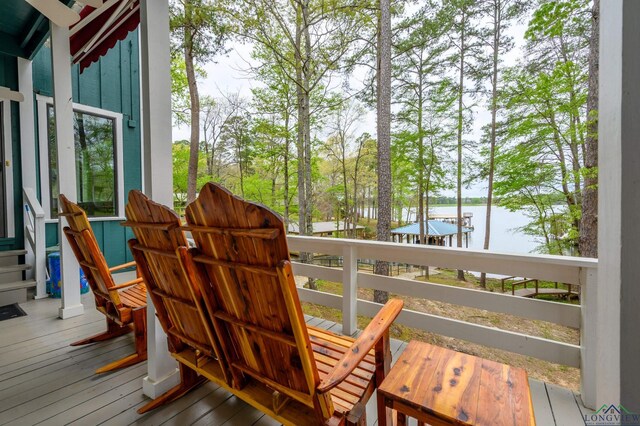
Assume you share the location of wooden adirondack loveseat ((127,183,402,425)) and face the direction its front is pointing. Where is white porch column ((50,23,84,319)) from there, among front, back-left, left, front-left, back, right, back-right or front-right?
left

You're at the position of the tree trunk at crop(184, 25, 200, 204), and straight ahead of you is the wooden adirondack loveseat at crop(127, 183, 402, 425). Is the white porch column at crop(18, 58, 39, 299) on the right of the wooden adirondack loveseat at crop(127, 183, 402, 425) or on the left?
right

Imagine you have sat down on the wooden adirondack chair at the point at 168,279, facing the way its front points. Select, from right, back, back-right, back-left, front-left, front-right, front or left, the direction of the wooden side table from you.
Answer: right

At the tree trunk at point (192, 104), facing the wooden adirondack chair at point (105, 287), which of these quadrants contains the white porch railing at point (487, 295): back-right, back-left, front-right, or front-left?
front-left

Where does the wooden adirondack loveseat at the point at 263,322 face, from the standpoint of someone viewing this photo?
facing away from the viewer and to the right of the viewer

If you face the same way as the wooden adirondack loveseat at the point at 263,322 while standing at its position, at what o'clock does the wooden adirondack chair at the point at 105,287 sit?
the wooden adirondack chair at the point at 105,287 is roughly at 9 o'clock from the wooden adirondack loveseat at the point at 263,322.

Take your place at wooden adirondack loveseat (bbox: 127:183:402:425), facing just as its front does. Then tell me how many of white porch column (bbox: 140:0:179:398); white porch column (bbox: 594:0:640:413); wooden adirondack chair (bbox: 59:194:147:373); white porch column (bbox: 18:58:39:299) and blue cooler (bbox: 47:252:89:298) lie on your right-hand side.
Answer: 1

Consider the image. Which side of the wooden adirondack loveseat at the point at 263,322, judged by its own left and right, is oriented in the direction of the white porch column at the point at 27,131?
left

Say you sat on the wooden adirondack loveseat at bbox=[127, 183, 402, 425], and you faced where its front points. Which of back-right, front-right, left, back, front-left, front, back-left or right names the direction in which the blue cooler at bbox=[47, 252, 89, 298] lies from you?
left

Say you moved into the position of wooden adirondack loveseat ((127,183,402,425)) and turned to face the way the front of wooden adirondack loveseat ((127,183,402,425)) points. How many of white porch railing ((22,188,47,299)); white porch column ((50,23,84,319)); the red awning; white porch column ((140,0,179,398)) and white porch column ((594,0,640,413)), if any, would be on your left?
4

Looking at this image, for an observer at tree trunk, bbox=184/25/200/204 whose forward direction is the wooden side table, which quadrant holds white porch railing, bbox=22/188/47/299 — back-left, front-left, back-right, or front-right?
front-right

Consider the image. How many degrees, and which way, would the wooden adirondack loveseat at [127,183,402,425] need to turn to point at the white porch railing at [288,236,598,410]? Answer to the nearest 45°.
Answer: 0° — it already faces it
